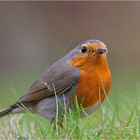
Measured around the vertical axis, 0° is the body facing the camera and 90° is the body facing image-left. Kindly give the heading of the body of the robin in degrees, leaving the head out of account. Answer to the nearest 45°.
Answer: approximately 315°
